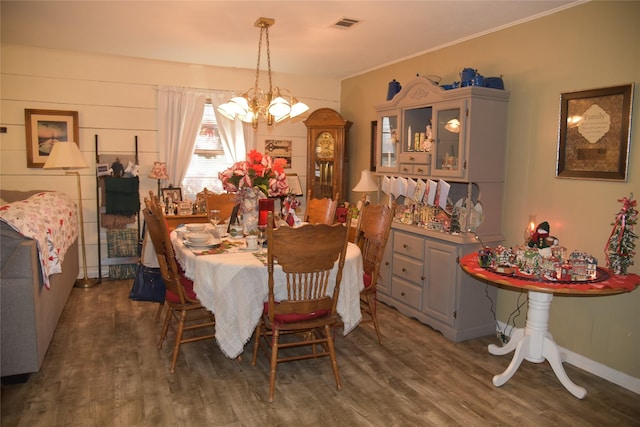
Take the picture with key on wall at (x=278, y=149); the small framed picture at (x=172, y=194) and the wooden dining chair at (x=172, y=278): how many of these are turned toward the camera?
2

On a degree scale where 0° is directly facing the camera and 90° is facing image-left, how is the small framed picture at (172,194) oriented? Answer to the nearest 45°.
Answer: approximately 0°

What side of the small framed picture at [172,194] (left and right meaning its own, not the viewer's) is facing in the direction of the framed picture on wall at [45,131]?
right

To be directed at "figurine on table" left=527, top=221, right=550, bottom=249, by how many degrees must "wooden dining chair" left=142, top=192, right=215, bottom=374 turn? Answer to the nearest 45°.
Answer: approximately 45° to its right

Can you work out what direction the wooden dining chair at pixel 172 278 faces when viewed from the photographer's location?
facing away from the viewer and to the right of the viewer

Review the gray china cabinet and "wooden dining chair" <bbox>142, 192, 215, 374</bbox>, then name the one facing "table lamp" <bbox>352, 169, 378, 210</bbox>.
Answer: the wooden dining chair
